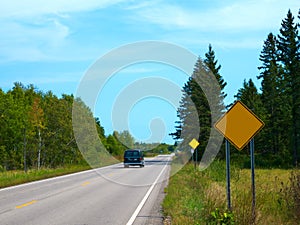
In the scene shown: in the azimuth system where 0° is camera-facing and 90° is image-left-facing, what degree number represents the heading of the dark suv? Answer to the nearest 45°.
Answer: approximately 180°

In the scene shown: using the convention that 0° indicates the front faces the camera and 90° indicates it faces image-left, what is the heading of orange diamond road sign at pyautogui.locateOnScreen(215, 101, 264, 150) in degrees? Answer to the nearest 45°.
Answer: approximately 0°

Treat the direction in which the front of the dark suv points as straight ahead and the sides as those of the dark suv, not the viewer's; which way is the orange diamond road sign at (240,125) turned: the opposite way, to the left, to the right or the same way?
the opposite way

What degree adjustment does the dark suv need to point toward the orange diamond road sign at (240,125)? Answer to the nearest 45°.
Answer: approximately 180°

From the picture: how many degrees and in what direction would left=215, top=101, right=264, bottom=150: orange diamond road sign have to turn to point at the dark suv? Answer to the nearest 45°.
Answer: approximately 180°

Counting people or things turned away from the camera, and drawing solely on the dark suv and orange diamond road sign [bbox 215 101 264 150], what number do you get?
1
